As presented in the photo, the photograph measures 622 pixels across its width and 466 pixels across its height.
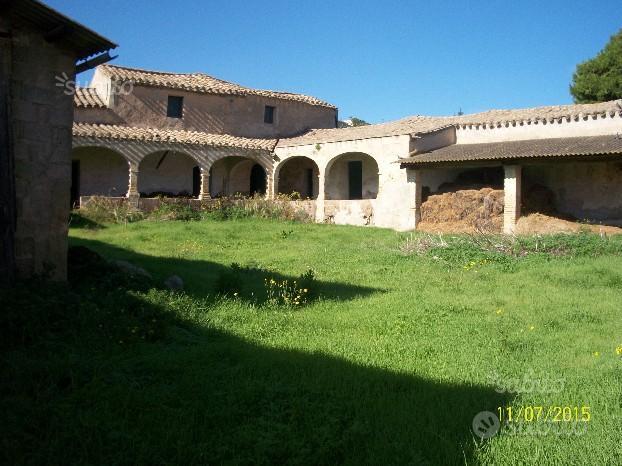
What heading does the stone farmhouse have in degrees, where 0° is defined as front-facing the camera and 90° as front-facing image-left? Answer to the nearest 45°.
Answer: approximately 0°

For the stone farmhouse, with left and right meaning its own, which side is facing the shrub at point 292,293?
front
